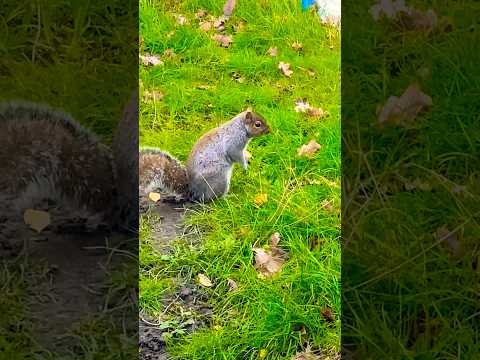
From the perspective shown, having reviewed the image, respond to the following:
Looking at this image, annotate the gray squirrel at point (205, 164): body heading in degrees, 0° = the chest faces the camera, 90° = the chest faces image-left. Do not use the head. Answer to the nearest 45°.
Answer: approximately 270°

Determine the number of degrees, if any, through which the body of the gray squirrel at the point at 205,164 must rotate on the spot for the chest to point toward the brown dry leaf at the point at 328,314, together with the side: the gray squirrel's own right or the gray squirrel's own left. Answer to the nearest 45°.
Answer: approximately 45° to the gray squirrel's own right
